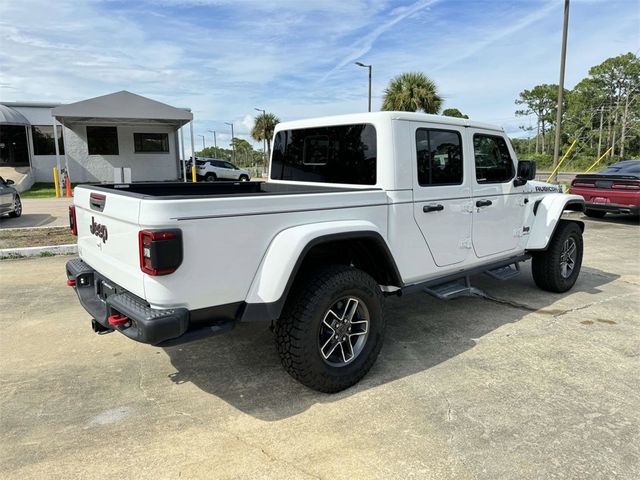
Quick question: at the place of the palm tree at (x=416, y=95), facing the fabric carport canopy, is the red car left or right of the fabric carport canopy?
left

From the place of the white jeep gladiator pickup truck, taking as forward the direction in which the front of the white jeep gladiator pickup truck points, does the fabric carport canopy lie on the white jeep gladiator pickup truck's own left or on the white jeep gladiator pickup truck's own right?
on the white jeep gladiator pickup truck's own left

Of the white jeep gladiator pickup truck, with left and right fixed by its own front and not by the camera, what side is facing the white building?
left

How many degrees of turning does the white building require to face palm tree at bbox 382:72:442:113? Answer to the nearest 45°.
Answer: approximately 90° to its left

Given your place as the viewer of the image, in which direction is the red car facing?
facing away from the viewer and to the right of the viewer

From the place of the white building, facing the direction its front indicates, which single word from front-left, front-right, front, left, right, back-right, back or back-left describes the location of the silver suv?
left

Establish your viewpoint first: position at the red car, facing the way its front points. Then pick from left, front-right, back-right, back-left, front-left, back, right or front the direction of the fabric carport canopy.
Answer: back-left

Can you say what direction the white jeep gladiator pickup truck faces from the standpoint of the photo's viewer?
facing away from the viewer and to the right of the viewer

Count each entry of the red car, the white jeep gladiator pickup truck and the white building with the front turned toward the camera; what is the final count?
1

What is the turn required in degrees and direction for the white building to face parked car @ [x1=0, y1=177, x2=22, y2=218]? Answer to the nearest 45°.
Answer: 0° — it already faces it
